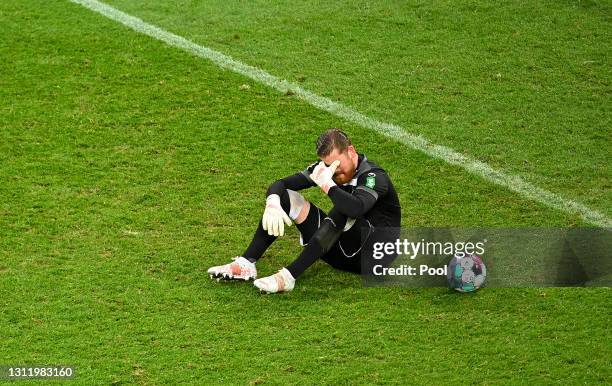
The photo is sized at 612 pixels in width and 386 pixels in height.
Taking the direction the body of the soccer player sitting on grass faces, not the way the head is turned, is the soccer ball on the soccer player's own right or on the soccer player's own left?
on the soccer player's own left

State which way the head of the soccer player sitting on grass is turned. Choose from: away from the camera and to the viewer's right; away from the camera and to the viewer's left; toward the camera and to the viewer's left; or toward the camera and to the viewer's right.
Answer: toward the camera and to the viewer's left

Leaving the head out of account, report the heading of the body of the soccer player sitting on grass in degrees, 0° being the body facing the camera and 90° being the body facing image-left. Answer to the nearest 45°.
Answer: approximately 45°
